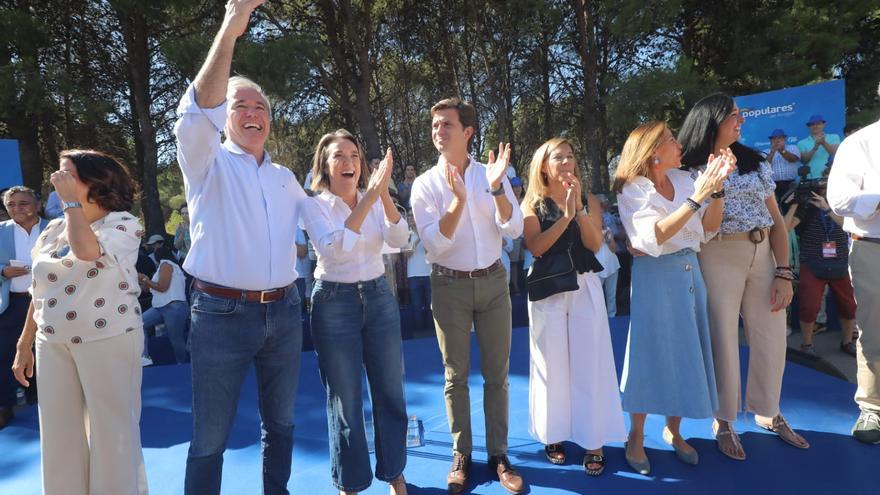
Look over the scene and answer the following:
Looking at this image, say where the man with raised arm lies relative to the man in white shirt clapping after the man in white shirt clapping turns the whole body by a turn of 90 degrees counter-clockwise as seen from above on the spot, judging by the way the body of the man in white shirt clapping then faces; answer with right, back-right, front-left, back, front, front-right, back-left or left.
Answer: back-right

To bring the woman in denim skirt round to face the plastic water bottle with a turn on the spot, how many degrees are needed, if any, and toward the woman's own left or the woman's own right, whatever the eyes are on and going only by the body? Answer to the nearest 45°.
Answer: approximately 135° to the woman's own right

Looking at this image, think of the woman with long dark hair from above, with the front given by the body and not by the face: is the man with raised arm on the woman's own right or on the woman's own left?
on the woman's own right

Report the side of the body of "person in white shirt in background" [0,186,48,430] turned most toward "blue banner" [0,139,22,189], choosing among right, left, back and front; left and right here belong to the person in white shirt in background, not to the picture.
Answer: back

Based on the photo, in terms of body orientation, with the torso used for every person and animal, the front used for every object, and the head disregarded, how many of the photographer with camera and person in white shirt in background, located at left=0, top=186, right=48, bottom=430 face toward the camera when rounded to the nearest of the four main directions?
2

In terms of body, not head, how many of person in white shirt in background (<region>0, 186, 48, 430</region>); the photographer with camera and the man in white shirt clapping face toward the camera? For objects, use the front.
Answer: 3

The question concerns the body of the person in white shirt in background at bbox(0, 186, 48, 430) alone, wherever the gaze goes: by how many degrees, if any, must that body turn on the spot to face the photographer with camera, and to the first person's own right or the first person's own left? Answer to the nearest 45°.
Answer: approximately 45° to the first person's own left

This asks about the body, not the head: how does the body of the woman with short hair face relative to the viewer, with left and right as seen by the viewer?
facing the viewer and to the right of the viewer

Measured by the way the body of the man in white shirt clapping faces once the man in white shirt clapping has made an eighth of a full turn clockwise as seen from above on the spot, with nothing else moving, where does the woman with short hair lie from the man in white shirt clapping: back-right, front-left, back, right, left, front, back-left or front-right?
front

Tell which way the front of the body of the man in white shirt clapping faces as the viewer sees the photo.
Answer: toward the camera

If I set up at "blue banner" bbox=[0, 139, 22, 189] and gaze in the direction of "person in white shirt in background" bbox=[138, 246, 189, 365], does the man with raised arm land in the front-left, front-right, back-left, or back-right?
front-right
